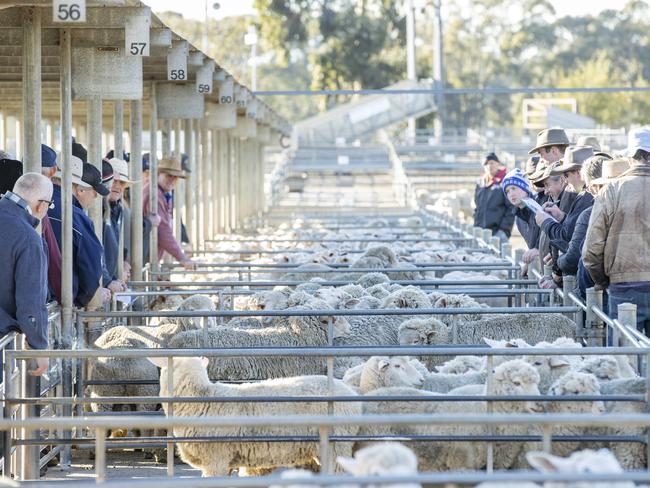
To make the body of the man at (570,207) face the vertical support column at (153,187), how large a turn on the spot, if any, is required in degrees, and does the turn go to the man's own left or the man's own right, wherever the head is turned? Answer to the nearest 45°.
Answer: approximately 45° to the man's own right

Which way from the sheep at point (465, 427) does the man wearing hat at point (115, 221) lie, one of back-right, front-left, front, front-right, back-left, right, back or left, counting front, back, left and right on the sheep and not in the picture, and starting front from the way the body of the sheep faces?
back-left

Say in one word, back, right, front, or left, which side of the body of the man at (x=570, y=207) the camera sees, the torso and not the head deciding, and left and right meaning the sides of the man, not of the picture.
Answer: left

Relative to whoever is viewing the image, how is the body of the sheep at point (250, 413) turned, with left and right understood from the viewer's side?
facing to the left of the viewer

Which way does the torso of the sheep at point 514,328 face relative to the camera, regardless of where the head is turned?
to the viewer's left

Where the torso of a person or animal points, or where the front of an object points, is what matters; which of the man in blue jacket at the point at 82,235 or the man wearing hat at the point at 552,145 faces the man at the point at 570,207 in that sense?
the man in blue jacket

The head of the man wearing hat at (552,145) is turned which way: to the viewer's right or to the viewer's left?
to the viewer's left

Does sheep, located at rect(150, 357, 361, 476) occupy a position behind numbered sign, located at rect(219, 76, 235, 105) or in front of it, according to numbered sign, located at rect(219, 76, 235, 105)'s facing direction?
in front

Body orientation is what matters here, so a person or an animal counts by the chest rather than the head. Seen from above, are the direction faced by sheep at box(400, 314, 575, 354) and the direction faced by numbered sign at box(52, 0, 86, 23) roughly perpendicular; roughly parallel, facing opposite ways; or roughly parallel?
roughly perpendicular

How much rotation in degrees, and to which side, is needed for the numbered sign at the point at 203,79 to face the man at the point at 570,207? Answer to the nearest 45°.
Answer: approximately 45° to its left

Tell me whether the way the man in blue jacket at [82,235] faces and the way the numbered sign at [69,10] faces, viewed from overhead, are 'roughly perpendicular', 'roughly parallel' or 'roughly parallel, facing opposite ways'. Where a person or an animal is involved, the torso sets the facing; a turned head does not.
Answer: roughly perpendicular
